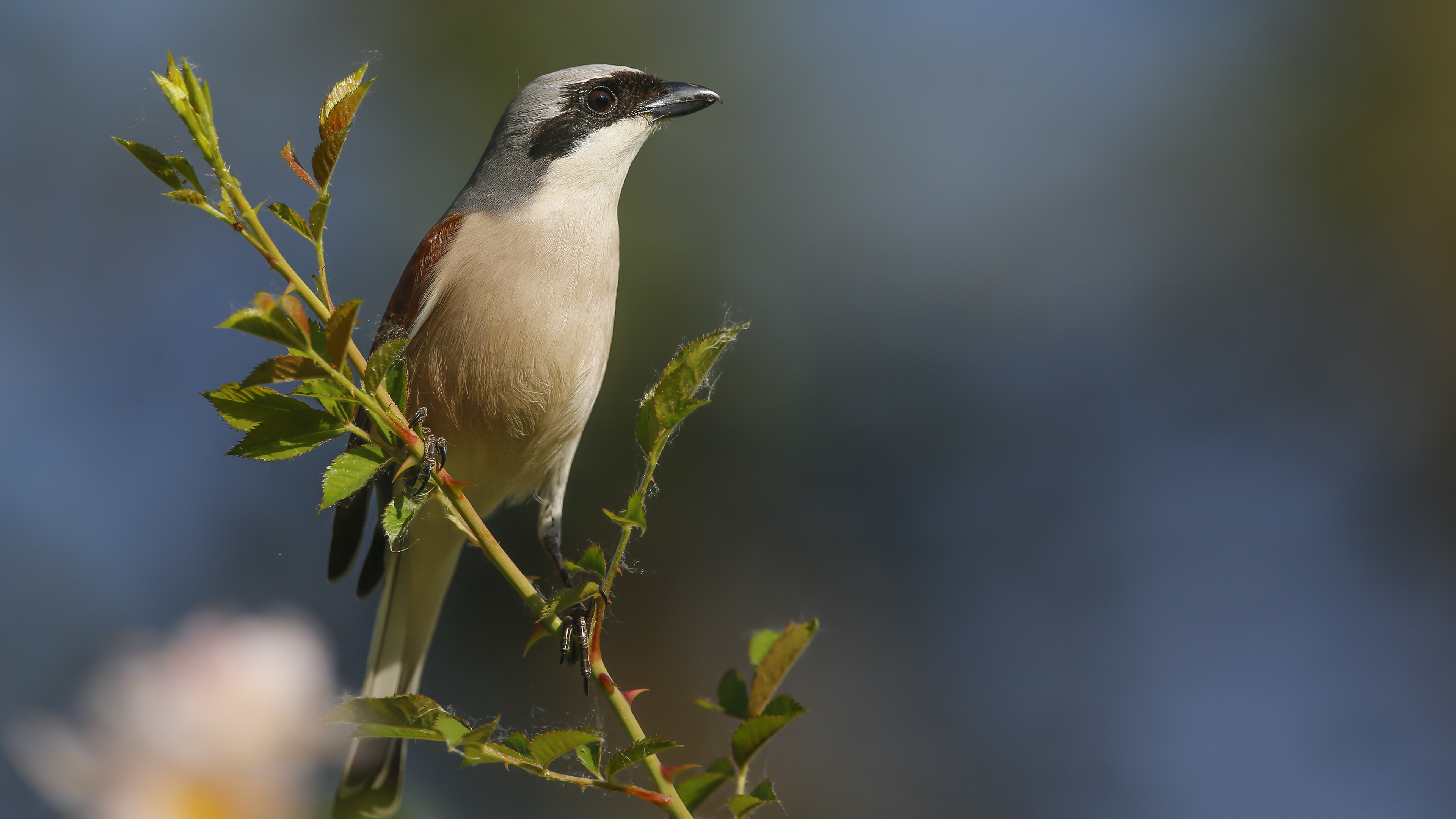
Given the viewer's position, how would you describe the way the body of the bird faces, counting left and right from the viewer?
facing the viewer and to the right of the viewer

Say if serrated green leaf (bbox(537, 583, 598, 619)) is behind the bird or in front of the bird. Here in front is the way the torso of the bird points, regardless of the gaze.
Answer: in front

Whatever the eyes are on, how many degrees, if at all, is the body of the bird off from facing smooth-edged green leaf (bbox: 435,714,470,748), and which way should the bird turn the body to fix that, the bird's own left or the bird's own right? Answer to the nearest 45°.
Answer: approximately 45° to the bird's own right

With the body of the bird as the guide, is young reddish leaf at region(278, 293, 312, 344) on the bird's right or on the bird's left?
on the bird's right

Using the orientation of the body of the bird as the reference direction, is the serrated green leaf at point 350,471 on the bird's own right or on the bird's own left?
on the bird's own right

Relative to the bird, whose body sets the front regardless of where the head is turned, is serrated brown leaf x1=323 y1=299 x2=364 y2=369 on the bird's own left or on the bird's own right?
on the bird's own right
